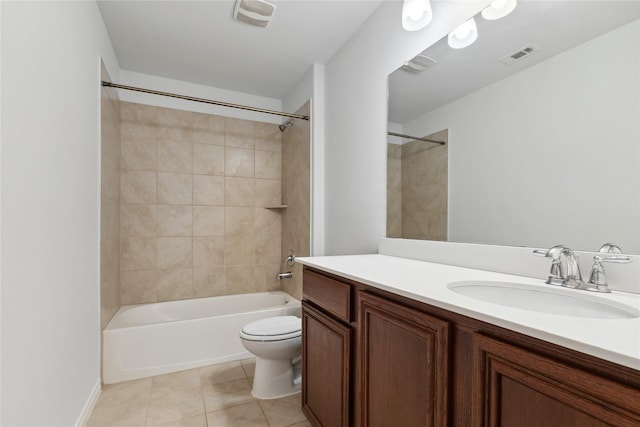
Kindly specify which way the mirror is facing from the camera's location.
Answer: facing the viewer and to the left of the viewer

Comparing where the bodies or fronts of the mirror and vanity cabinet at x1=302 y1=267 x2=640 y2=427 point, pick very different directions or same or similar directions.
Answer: same or similar directions

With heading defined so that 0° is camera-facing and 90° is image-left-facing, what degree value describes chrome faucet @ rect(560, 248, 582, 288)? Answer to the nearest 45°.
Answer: approximately 45°
